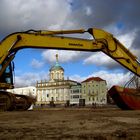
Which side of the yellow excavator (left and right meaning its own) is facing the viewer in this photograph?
right
